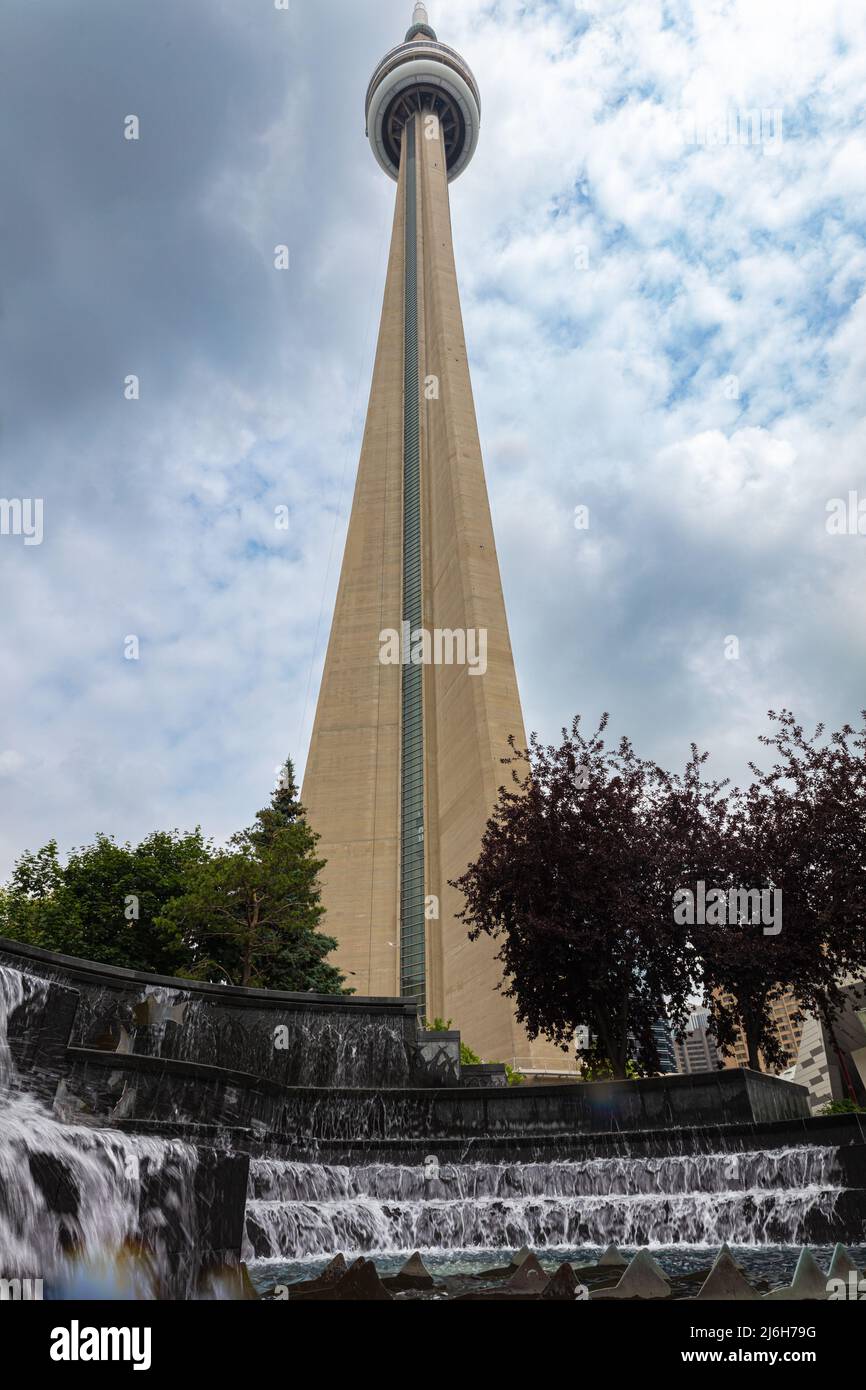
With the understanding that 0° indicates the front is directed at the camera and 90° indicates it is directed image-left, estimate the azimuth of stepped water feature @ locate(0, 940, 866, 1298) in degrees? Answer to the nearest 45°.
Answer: approximately 0°

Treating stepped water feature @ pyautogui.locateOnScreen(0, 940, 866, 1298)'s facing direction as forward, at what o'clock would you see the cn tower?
The cn tower is roughly at 6 o'clock from the stepped water feature.

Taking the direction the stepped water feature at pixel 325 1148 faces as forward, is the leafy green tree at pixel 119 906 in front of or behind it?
behind

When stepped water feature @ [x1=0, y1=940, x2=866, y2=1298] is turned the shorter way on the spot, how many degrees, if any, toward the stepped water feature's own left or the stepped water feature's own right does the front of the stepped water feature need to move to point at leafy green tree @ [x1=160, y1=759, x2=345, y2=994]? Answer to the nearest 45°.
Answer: approximately 180°
